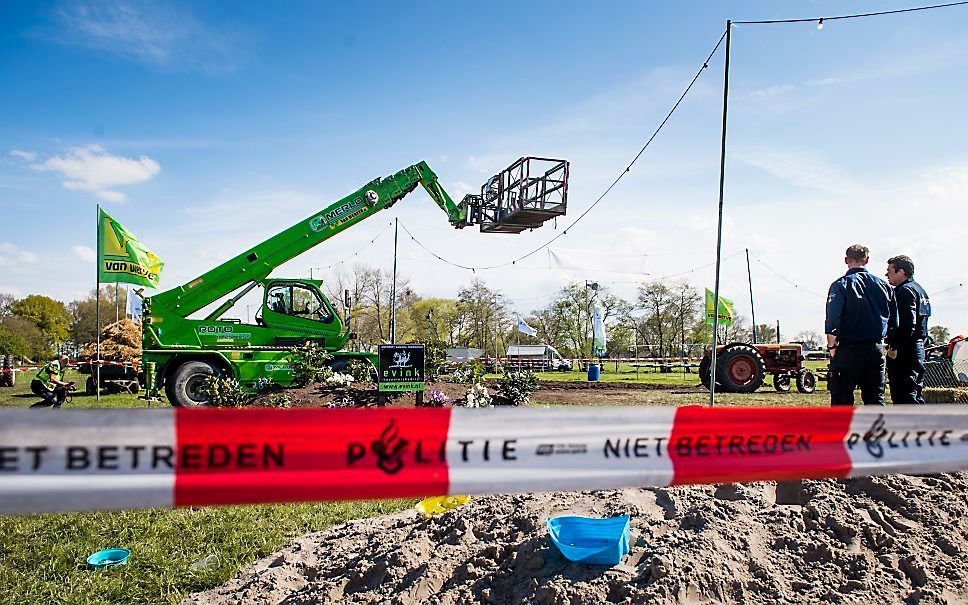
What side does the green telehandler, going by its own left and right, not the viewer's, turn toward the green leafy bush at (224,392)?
right

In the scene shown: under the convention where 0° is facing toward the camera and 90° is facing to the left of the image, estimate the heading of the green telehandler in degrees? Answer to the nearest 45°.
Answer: approximately 270°

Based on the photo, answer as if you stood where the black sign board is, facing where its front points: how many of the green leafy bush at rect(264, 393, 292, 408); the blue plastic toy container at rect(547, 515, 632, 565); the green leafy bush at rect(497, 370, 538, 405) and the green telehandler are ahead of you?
1

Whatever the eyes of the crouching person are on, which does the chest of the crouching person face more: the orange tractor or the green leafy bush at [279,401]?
the orange tractor

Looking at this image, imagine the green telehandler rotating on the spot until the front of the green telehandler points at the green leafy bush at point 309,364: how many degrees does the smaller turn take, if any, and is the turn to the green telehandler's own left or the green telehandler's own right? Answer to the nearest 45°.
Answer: approximately 45° to the green telehandler's own right

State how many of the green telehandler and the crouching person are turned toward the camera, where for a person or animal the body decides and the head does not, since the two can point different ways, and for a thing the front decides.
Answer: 0

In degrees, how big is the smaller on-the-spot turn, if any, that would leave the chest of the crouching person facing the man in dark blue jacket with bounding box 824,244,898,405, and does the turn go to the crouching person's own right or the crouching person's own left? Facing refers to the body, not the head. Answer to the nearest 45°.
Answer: approximately 90° to the crouching person's own right

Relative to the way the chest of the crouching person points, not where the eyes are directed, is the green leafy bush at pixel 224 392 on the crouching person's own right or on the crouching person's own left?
on the crouching person's own right

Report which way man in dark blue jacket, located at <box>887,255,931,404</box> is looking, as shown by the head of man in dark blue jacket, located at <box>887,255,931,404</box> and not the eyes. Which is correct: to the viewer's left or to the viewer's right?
to the viewer's left
